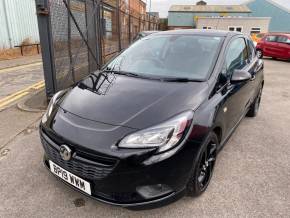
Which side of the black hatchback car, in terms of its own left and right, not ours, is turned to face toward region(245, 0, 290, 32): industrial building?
back

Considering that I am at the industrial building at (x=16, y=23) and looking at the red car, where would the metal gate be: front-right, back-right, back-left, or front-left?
front-right

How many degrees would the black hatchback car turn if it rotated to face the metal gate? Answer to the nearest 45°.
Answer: approximately 90° to its right

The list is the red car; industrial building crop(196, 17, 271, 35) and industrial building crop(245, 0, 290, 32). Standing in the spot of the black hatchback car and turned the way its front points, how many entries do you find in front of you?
0

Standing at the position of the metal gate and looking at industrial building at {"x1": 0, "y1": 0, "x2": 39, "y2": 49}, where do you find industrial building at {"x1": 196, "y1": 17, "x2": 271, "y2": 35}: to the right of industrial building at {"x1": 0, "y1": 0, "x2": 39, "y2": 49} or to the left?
right

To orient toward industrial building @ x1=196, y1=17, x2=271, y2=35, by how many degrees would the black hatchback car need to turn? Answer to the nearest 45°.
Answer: approximately 135° to its right

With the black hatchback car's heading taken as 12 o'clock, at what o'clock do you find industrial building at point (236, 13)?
The industrial building is roughly at 5 o'clock from the black hatchback car.

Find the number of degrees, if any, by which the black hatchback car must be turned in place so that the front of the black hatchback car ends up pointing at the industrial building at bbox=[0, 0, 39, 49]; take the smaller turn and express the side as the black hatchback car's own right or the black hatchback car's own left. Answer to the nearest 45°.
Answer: approximately 90° to the black hatchback car's own right

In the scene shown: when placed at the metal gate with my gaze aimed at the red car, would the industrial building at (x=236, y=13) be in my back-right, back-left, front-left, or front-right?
front-left

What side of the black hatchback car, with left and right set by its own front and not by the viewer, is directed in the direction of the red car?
back

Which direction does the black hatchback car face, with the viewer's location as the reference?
facing the viewer and to the left of the viewer
